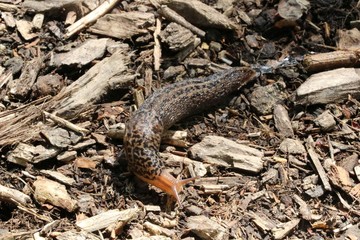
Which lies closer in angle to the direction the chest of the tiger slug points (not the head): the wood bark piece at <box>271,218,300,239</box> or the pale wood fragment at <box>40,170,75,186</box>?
the wood bark piece

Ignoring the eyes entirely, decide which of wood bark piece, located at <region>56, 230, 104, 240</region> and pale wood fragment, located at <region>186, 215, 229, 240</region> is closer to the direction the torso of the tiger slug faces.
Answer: the pale wood fragment

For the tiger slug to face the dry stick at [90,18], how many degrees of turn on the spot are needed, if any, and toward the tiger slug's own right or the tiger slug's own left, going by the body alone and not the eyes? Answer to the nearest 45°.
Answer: approximately 180°

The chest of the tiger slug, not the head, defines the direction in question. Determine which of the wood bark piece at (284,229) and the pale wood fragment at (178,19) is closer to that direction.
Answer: the wood bark piece

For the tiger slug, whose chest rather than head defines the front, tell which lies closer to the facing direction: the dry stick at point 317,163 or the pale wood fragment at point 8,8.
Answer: the dry stick

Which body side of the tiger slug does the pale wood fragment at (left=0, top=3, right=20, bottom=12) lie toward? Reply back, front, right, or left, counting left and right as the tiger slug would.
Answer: back
